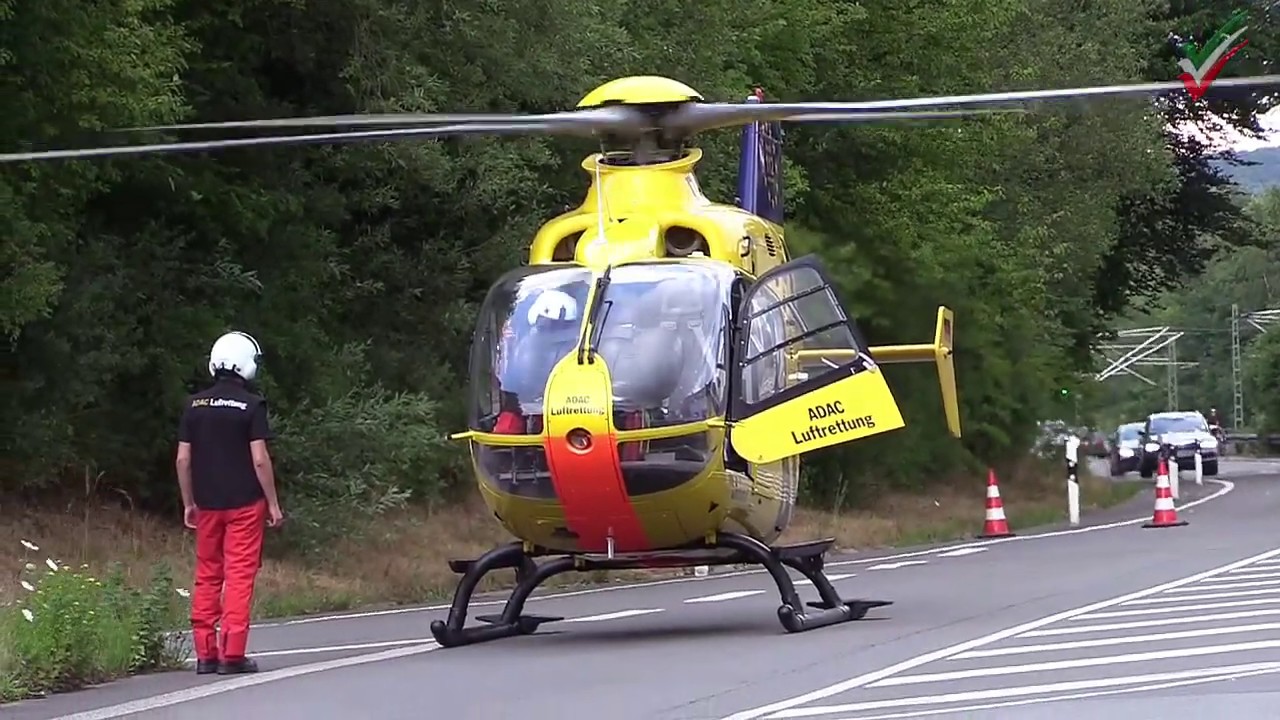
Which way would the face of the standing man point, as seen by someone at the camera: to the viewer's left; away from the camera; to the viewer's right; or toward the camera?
away from the camera

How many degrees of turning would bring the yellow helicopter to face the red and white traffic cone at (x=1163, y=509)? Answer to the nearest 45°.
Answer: approximately 135° to its left

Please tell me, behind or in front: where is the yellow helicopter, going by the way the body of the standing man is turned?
in front

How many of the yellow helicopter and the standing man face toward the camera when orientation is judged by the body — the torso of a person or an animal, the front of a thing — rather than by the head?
1

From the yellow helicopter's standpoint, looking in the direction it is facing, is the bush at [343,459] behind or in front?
behind

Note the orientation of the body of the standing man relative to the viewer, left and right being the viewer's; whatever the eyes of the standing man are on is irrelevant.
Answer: facing away from the viewer and to the right of the viewer

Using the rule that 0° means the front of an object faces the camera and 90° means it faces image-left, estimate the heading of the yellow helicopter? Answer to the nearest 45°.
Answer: approximately 0°
